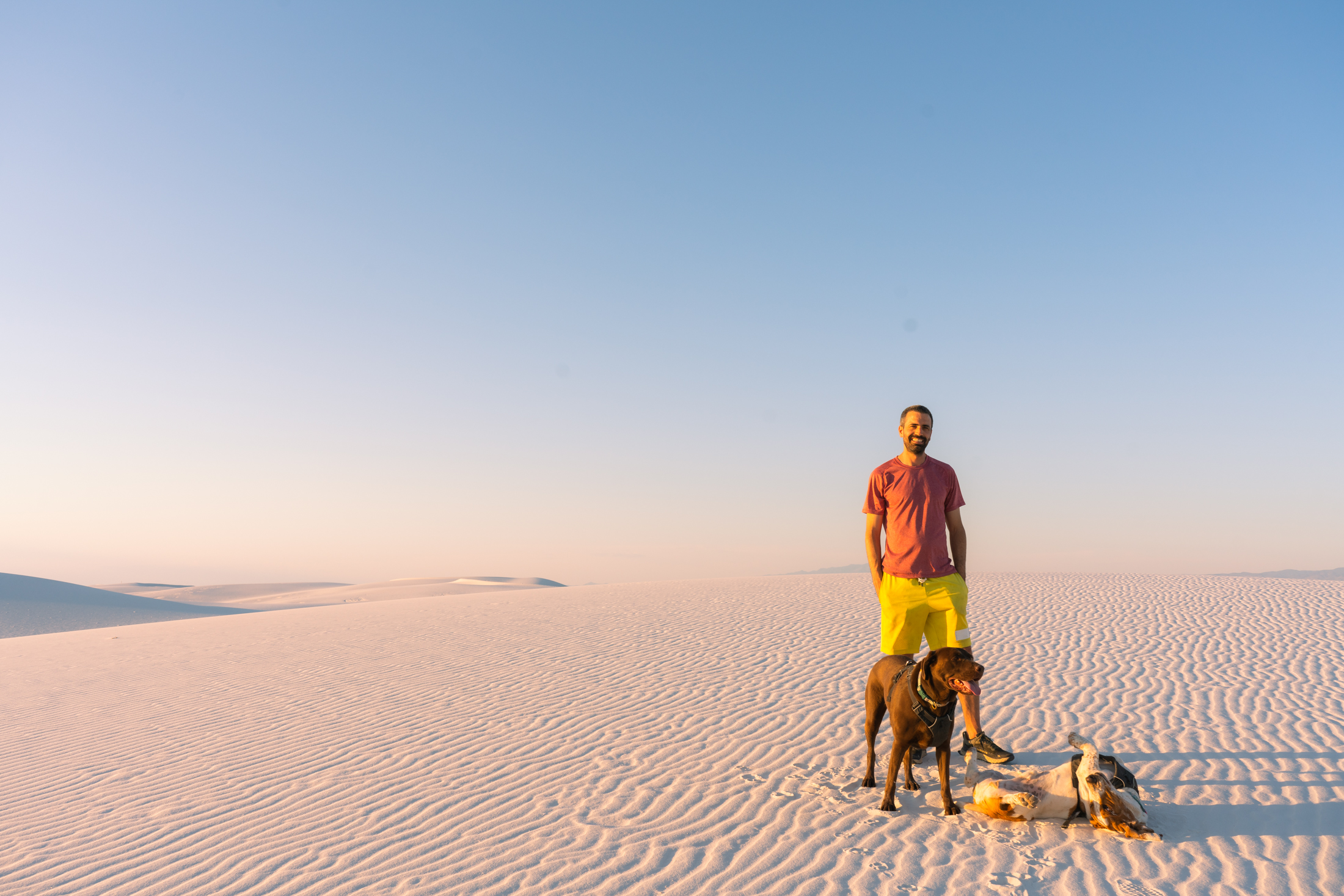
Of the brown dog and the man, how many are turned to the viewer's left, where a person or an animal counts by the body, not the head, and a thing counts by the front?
0

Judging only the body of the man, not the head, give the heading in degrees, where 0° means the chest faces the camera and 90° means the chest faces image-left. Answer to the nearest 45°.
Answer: approximately 0°

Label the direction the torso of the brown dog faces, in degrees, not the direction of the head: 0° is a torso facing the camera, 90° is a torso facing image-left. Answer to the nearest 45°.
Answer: approximately 315°
